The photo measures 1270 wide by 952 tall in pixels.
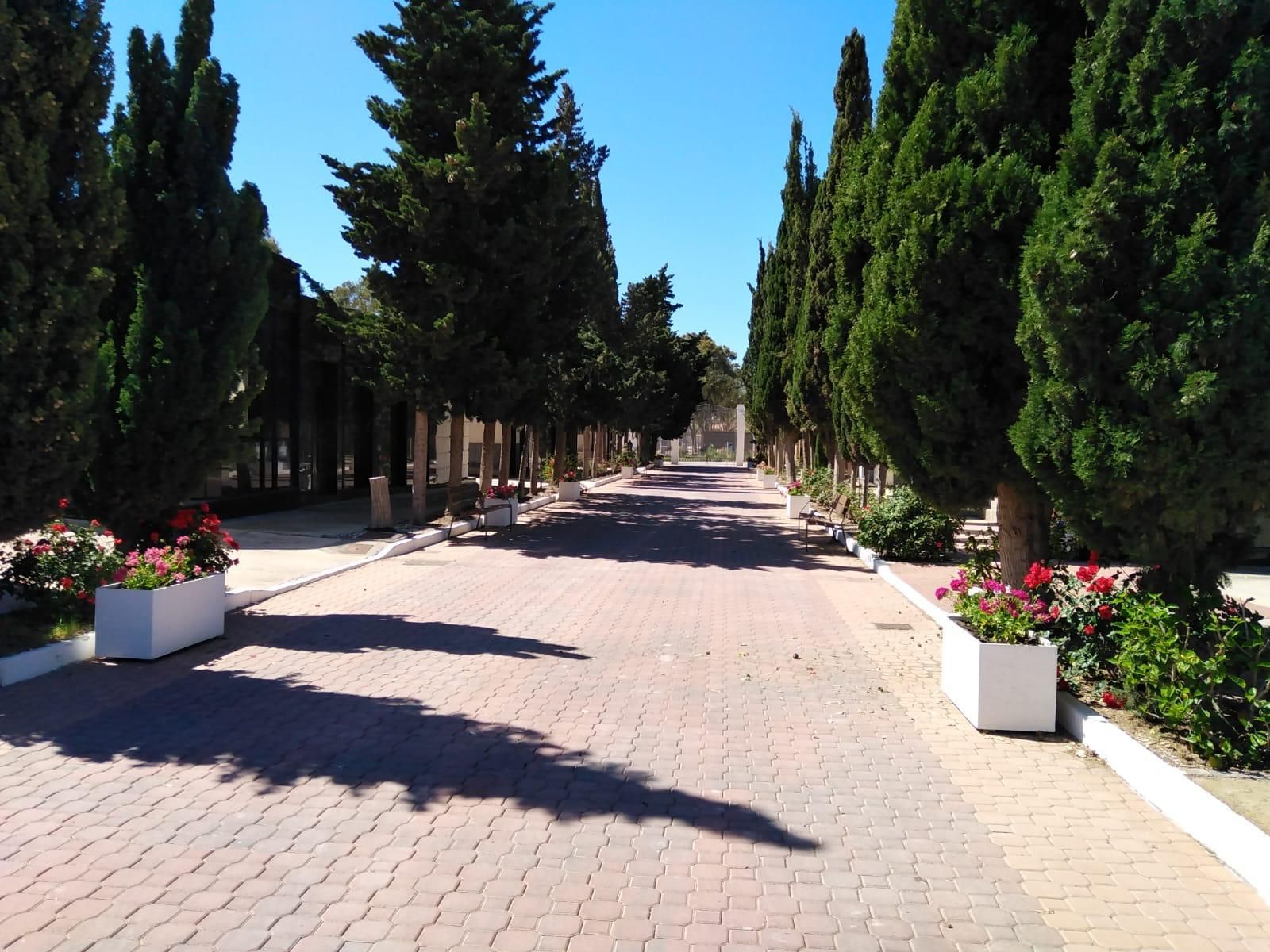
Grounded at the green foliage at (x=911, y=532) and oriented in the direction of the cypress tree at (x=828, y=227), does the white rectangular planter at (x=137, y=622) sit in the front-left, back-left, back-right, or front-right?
back-left

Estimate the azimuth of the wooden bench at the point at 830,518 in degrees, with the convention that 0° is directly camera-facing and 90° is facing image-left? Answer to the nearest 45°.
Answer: approximately 90°

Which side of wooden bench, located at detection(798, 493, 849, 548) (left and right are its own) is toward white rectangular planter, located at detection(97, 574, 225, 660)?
left

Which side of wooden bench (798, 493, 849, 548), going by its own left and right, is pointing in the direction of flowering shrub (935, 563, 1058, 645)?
left

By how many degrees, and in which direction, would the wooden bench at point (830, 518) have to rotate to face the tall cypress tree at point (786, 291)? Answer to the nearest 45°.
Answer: approximately 90° to its right

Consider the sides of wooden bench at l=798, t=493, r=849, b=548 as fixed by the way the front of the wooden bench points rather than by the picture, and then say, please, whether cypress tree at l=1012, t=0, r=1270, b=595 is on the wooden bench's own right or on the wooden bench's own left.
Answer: on the wooden bench's own left

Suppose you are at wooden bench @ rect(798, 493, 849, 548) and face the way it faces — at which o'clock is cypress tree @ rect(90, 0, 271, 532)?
The cypress tree is roughly at 10 o'clock from the wooden bench.

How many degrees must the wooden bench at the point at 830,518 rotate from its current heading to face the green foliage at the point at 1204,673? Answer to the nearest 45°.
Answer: approximately 90° to its left

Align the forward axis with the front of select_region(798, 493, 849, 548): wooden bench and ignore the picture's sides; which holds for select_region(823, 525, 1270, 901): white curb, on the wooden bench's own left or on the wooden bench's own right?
on the wooden bench's own left

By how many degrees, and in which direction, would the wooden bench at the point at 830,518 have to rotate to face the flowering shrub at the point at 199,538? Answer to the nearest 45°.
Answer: approximately 45° to its left

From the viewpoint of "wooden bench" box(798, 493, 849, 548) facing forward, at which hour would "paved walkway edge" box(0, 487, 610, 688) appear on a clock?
The paved walkway edge is roughly at 10 o'clock from the wooden bench.

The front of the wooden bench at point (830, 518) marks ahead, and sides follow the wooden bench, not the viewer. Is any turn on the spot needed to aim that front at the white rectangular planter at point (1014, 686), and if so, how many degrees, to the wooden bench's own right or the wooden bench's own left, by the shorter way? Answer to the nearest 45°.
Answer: approximately 90° to the wooden bench's own left
